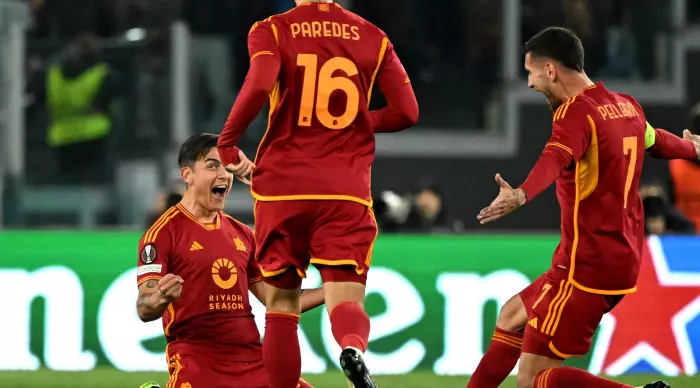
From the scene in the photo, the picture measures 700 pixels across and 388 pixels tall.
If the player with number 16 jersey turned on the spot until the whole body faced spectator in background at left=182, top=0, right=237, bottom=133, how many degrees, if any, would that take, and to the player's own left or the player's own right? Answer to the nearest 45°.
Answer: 0° — they already face them

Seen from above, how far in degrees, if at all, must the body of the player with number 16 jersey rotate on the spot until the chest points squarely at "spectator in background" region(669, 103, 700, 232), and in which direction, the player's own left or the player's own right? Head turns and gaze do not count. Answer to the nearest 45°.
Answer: approximately 45° to the player's own right

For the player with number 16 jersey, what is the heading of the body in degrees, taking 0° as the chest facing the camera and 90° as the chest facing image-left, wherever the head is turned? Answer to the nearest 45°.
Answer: approximately 180°

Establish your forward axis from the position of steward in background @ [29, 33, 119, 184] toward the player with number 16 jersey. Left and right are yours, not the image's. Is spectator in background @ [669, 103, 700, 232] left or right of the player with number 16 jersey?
left
